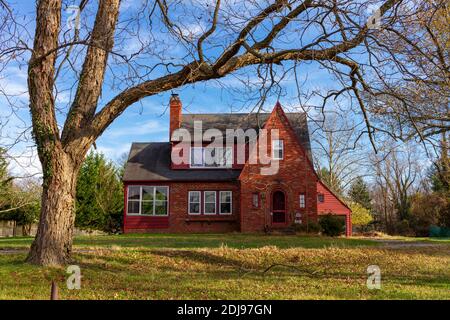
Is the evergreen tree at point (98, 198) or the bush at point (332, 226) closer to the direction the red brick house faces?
the bush

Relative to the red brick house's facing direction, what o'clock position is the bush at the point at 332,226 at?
The bush is roughly at 10 o'clock from the red brick house.

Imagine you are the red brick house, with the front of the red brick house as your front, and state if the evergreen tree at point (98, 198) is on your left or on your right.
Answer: on your right

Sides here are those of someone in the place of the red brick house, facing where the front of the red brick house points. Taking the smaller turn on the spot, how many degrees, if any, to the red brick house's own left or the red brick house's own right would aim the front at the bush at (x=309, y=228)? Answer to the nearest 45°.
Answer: approximately 45° to the red brick house's own left

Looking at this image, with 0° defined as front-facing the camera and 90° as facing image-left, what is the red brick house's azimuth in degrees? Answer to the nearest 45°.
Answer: approximately 0°

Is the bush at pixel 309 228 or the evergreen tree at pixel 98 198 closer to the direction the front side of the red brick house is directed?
the bush

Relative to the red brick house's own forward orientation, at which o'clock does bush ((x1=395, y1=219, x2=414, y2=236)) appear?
The bush is roughly at 8 o'clock from the red brick house.
